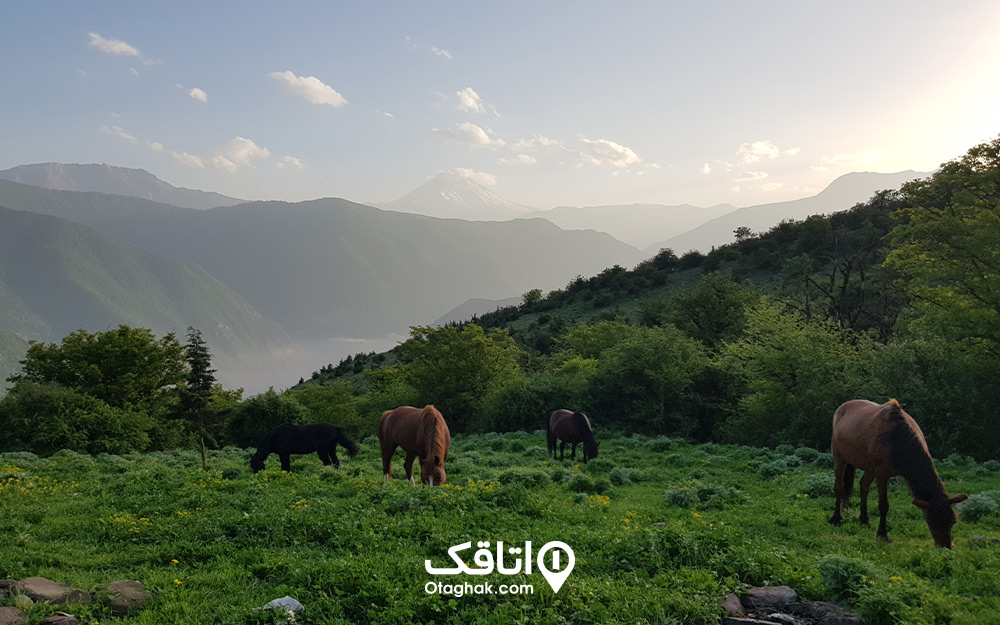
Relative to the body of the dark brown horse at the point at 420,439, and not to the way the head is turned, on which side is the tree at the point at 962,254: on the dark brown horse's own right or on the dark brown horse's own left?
on the dark brown horse's own left

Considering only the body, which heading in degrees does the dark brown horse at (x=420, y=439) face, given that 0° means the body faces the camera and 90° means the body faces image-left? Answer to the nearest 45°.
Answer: approximately 315°

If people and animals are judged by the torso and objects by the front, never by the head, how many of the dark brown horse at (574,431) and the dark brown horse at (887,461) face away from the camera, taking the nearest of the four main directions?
0

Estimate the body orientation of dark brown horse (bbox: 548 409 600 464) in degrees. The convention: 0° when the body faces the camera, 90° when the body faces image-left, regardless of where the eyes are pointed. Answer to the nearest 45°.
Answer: approximately 315°

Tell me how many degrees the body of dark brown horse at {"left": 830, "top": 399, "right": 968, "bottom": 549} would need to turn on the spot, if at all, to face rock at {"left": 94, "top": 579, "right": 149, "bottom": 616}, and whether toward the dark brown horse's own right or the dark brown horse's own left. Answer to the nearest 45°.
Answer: approximately 90° to the dark brown horse's own right

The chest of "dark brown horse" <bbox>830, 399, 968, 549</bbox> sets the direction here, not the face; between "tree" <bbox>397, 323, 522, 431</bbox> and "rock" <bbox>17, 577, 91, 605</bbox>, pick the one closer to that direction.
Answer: the rock

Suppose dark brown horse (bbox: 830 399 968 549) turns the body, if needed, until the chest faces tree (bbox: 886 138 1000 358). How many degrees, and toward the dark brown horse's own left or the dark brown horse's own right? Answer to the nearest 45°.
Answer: approximately 135° to the dark brown horse's own left
